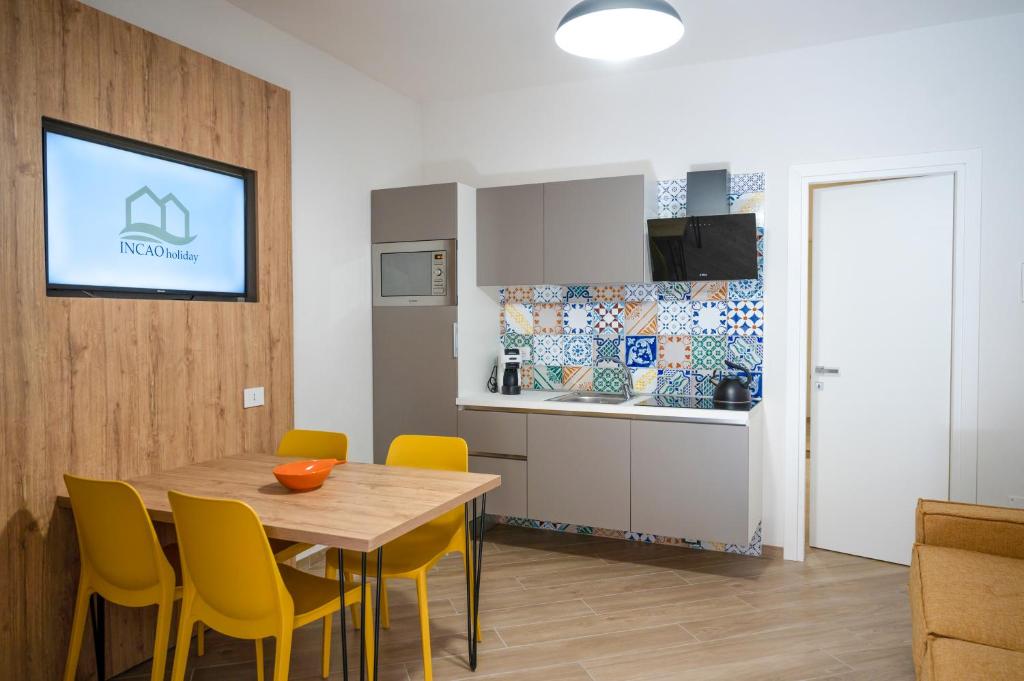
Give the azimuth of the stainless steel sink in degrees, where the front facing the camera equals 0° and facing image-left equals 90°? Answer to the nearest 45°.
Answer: approximately 0°

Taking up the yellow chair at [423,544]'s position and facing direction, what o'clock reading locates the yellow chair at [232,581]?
the yellow chair at [232,581] is roughly at 12 o'clock from the yellow chair at [423,544].

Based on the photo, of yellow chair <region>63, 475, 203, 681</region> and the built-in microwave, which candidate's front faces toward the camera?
the built-in microwave

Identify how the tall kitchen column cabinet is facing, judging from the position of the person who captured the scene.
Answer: facing the viewer

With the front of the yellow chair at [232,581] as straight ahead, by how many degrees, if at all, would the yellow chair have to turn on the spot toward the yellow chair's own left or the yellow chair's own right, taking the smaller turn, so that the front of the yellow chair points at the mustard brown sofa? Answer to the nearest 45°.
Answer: approximately 45° to the yellow chair's own right

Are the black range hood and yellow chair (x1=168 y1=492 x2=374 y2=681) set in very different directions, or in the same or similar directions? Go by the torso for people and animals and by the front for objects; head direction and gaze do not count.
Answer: very different directions

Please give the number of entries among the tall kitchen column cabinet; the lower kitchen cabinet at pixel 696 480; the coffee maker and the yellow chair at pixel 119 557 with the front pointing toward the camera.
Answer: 3

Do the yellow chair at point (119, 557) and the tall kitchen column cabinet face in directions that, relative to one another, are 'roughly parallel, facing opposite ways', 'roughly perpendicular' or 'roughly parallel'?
roughly parallel, facing opposite ways

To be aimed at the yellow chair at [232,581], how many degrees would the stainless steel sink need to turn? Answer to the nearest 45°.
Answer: approximately 45° to its right

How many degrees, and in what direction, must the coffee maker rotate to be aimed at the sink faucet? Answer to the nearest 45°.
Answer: approximately 90° to its left

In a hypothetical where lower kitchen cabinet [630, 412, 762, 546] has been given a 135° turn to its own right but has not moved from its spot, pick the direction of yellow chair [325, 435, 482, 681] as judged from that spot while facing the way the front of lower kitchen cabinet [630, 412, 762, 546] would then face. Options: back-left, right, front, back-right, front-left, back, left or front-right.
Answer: left

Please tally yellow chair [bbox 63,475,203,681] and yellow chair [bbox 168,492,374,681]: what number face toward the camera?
0

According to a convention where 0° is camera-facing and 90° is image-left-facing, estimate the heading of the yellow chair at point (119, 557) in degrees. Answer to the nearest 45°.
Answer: approximately 225°

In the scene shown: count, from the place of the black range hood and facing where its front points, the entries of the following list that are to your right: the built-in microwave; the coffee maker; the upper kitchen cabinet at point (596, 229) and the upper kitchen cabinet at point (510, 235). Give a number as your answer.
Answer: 4

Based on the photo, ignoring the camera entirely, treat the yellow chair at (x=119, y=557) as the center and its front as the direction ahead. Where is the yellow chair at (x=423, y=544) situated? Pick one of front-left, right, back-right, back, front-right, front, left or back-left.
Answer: front-right

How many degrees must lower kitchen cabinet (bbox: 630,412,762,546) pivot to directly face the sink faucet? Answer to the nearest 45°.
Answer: approximately 135° to its right

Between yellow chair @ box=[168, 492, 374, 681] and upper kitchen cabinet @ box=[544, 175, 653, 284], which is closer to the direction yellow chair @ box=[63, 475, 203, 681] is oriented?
the upper kitchen cabinet

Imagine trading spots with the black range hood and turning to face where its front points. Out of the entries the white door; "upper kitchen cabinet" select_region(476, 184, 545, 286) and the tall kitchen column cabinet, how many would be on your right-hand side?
2

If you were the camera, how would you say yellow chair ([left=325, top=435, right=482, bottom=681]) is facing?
facing the viewer and to the left of the viewer

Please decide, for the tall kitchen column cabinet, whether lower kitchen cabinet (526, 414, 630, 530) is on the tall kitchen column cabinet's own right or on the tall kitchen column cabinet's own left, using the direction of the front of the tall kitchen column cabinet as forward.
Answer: on the tall kitchen column cabinet's own left
